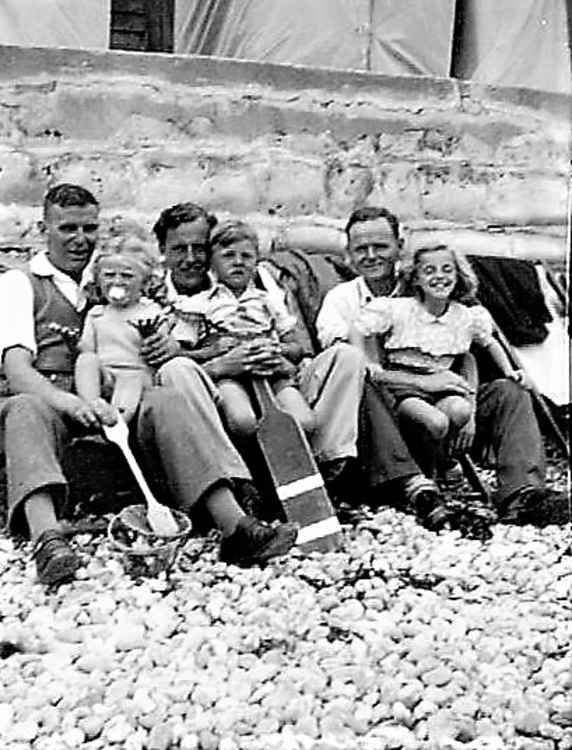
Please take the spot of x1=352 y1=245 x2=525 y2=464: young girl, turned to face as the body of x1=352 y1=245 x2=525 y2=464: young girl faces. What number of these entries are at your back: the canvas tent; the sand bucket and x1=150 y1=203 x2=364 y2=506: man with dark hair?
1

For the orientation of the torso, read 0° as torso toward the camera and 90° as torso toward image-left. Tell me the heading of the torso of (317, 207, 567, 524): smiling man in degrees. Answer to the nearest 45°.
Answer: approximately 315°

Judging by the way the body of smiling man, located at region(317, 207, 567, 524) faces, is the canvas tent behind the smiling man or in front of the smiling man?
behind

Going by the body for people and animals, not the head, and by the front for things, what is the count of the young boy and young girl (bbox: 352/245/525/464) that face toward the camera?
2

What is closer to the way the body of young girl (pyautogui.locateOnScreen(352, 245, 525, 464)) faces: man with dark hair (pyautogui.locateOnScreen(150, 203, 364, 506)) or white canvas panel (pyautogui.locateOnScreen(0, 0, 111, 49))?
the man with dark hair

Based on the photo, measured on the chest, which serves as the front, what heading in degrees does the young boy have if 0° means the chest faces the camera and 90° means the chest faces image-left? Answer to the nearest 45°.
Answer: approximately 0°

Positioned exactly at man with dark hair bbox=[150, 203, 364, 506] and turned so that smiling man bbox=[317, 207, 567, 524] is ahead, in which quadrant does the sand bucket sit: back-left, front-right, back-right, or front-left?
back-right

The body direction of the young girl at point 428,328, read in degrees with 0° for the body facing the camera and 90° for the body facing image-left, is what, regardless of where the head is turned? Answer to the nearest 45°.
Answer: approximately 0°
